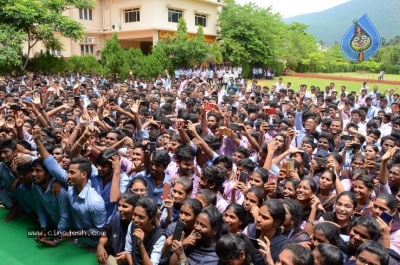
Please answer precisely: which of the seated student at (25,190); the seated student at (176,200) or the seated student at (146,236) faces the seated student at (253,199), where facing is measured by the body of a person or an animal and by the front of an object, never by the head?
the seated student at (25,190)

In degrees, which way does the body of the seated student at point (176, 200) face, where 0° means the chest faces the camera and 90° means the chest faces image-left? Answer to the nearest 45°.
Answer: approximately 45°

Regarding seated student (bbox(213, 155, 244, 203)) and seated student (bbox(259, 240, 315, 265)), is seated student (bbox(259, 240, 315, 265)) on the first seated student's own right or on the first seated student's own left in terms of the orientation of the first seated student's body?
on the first seated student's own left

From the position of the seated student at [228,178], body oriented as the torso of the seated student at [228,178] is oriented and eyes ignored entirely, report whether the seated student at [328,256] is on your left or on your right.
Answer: on your left

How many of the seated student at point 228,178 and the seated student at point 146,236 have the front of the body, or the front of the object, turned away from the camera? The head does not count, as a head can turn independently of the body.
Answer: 0

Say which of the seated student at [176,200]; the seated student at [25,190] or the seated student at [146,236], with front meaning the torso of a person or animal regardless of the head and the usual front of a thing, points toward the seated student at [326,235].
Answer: the seated student at [25,190]

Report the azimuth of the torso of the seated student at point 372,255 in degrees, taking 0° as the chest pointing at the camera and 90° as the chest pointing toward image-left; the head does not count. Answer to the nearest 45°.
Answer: approximately 45°

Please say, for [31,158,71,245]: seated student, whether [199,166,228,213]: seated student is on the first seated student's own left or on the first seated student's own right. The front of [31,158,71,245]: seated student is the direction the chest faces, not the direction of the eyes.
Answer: on the first seated student's own left

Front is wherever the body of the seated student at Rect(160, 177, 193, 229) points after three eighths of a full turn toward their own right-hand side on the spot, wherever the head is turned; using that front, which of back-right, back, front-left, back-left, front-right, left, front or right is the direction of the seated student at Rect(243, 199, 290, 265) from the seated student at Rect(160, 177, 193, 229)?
back-right

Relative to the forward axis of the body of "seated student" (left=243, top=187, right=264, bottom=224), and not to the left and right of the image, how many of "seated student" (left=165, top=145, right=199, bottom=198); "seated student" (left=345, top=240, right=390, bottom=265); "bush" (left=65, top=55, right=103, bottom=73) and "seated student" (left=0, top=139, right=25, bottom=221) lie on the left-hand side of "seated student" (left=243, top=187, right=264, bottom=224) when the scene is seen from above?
1

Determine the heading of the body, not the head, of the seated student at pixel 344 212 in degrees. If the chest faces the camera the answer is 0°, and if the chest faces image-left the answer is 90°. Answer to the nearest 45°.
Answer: approximately 45°
